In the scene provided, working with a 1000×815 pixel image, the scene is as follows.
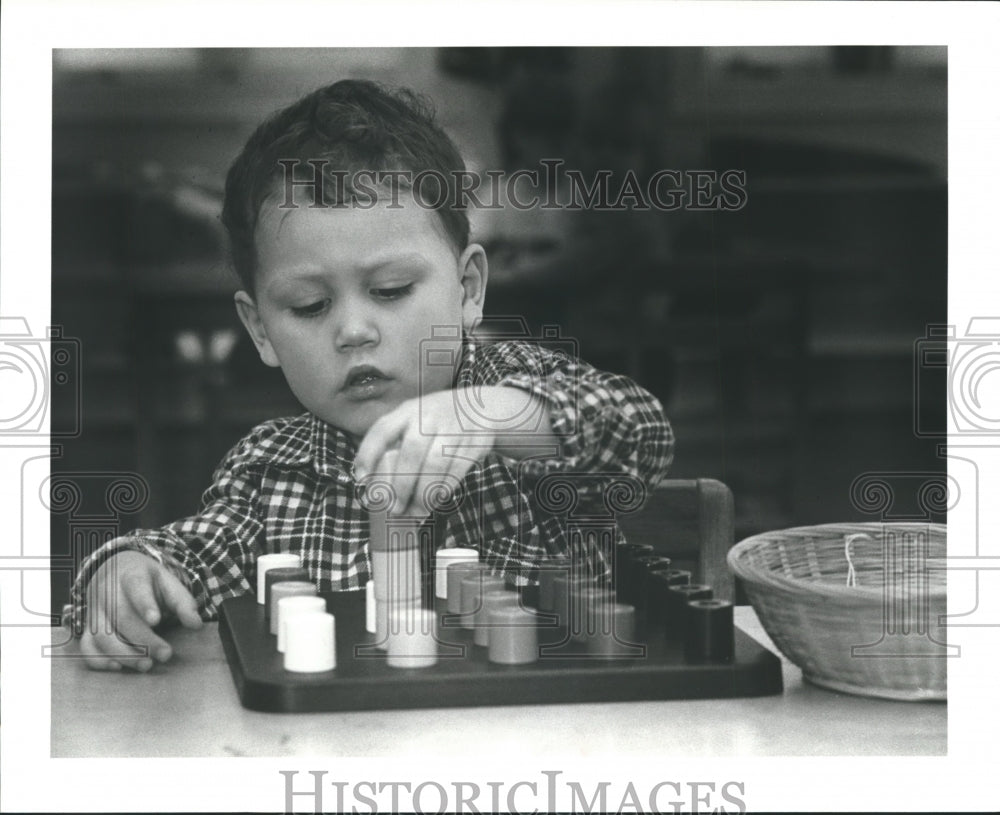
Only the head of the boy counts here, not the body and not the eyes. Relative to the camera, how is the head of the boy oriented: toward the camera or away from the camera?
toward the camera

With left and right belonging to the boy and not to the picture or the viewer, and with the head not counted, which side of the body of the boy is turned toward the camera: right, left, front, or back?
front
